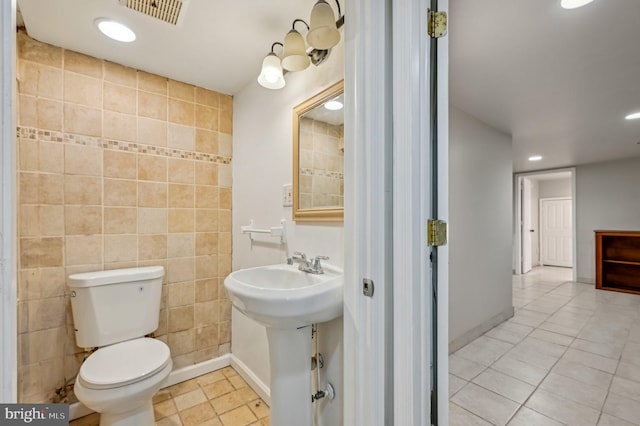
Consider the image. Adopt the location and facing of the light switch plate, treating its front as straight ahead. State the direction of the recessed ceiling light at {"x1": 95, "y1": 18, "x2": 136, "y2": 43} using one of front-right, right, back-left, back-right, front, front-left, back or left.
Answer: front-right

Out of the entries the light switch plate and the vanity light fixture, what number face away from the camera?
0

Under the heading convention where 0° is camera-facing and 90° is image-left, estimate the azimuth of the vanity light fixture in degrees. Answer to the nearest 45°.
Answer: approximately 45°

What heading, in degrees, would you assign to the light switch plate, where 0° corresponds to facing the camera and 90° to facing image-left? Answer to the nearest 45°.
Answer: approximately 45°

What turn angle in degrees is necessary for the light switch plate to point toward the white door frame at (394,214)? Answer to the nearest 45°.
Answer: approximately 90° to its left

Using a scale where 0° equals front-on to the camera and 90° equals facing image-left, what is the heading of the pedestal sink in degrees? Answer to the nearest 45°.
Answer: approximately 45°

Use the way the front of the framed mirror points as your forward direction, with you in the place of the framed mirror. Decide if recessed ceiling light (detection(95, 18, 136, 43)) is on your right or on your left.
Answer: on your right

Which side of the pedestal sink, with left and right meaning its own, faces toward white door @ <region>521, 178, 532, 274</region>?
back

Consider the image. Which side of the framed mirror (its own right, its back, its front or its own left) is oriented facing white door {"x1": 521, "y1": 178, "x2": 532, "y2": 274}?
back

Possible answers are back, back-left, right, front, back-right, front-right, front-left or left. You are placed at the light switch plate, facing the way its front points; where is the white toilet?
front-right

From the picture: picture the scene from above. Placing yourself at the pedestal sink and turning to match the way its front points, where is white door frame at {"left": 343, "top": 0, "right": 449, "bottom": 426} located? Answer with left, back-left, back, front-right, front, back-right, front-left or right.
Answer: left

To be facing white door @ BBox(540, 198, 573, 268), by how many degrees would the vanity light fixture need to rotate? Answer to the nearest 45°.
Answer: approximately 180°
